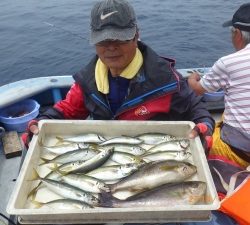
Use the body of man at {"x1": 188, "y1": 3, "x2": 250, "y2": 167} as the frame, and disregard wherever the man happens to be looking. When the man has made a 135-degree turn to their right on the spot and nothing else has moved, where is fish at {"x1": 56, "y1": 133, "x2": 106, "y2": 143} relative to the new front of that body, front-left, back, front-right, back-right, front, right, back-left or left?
back-right

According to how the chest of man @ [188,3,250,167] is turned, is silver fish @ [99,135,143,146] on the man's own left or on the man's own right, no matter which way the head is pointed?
on the man's own left

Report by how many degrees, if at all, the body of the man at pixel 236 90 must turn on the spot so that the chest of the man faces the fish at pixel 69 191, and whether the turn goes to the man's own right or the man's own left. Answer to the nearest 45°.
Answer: approximately 90° to the man's own left

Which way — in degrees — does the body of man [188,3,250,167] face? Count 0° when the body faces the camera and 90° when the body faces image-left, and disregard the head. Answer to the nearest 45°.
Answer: approximately 135°

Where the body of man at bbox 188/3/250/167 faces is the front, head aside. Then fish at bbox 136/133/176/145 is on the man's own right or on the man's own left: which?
on the man's own left

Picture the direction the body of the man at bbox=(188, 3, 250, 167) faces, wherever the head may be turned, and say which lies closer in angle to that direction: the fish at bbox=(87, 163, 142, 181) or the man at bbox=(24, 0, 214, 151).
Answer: the man
